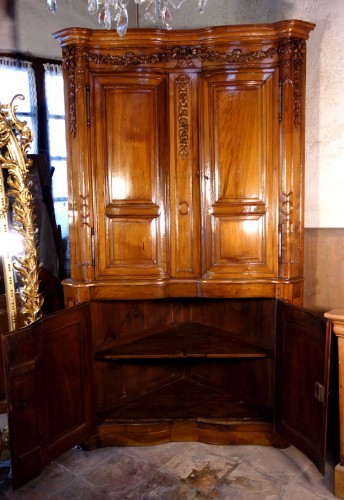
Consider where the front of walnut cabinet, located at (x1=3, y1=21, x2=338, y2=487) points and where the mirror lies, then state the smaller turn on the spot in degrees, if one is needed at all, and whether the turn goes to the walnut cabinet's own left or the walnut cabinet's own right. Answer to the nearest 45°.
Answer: approximately 90° to the walnut cabinet's own right

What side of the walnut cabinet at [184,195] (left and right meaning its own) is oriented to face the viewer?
front
